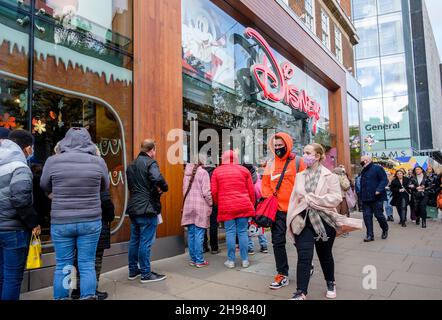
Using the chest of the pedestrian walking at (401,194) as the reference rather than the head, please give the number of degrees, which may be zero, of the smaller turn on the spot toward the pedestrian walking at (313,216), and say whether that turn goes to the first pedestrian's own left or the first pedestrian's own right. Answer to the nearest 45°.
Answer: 0° — they already face them

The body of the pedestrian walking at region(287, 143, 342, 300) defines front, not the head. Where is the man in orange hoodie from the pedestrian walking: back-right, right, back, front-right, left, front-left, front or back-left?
right

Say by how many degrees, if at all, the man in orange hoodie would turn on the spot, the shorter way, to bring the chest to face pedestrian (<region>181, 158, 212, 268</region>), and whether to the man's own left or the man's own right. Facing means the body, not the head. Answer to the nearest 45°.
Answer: approximately 90° to the man's own right

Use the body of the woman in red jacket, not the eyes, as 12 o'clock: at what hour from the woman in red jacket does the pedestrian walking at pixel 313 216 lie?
The pedestrian walking is roughly at 5 o'clock from the woman in red jacket.

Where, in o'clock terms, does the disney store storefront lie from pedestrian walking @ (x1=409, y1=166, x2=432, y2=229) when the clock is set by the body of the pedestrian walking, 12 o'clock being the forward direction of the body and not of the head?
The disney store storefront is roughly at 1 o'clock from the pedestrian walking.

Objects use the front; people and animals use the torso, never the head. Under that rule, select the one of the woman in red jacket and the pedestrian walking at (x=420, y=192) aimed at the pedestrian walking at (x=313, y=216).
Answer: the pedestrian walking at (x=420, y=192)

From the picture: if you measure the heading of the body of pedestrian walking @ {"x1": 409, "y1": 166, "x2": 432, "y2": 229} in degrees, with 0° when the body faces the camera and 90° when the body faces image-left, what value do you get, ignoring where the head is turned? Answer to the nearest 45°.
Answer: approximately 0°

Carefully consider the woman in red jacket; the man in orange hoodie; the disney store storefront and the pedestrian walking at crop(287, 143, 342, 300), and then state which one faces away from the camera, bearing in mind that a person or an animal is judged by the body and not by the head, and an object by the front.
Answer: the woman in red jacket

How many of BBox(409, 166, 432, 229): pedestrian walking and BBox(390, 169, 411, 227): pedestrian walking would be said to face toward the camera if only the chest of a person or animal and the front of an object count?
2

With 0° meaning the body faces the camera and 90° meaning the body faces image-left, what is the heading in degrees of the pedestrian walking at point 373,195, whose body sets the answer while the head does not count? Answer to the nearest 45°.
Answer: approximately 45°

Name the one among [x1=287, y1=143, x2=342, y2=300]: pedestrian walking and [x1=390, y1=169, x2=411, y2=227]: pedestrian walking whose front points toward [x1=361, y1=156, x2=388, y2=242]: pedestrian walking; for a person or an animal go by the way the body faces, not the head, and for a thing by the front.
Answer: [x1=390, y1=169, x2=411, y2=227]: pedestrian walking

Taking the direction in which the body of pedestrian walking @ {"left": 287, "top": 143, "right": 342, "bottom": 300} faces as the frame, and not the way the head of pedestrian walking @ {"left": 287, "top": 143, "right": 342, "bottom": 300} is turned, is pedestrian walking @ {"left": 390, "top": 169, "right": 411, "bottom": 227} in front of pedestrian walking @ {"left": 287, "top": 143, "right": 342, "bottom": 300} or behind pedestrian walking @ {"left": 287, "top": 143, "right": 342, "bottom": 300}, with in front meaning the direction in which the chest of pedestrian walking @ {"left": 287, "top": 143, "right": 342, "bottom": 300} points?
behind

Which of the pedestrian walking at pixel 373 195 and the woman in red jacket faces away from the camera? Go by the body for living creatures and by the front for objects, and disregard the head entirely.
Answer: the woman in red jacket

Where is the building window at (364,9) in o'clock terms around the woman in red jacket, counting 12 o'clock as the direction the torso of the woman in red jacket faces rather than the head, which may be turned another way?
The building window is roughly at 1 o'clock from the woman in red jacket.

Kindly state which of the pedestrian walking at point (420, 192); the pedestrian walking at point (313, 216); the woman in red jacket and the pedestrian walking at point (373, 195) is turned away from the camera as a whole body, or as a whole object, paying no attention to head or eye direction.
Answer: the woman in red jacket
